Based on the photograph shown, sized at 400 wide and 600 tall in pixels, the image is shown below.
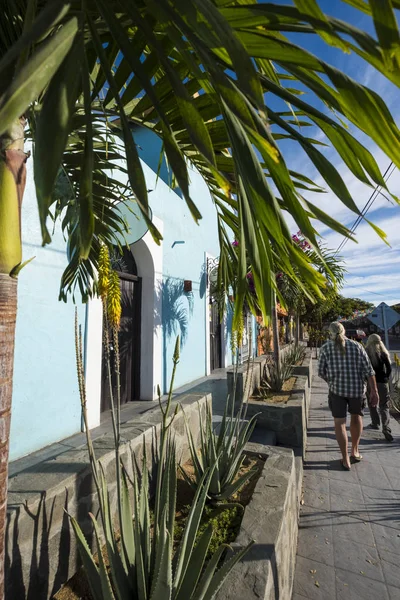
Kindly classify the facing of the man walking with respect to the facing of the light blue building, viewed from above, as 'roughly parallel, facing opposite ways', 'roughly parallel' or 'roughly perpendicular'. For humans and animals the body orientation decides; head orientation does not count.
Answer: roughly perpendicular

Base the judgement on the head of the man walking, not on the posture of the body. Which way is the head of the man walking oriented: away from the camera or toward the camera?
away from the camera

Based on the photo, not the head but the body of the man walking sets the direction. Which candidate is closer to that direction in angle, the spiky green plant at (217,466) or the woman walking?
the woman walking

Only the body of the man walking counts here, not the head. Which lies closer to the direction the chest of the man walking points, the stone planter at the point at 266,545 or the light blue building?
the light blue building

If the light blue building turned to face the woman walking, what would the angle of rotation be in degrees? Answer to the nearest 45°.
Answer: approximately 45° to its left

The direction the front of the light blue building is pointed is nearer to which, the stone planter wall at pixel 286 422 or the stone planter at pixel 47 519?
the stone planter wall

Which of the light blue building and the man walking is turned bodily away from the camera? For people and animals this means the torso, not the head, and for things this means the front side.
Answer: the man walking

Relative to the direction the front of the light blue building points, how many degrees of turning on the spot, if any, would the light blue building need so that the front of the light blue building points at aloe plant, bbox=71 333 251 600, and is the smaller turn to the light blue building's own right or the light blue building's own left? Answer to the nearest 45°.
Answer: approximately 45° to the light blue building's own right

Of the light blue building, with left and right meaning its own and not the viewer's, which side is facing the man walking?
front

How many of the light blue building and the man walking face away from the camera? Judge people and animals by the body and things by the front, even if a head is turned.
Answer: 1

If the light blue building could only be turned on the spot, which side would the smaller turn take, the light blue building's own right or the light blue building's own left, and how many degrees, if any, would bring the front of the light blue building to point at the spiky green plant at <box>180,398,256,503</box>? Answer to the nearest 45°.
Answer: approximately 45° to the light blue building's own right

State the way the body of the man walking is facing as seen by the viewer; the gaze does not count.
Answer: away from the camera

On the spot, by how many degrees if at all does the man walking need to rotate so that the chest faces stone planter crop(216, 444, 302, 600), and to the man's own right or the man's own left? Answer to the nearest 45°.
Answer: approximately 180°

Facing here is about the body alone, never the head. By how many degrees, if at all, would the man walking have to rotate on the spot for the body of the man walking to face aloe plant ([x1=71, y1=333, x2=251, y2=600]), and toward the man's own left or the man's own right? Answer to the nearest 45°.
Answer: approximately 180°

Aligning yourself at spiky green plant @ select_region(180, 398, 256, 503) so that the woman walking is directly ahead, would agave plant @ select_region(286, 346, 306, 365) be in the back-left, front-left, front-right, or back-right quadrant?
front-left

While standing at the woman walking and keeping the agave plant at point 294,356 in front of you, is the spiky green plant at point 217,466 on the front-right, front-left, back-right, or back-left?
back-left
